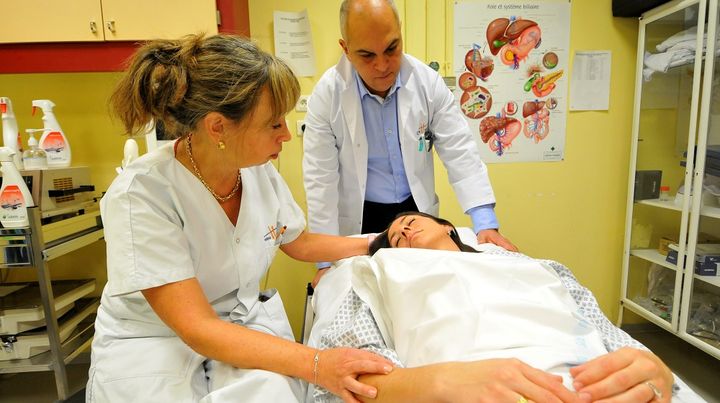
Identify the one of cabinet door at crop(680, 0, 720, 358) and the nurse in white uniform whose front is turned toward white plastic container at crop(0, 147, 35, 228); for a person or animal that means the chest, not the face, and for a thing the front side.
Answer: the cabinet door

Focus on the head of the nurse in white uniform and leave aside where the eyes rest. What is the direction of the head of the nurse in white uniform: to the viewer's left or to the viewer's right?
to the viewer's right

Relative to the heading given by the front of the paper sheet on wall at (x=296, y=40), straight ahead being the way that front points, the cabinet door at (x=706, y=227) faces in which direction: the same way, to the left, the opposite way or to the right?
to the right
